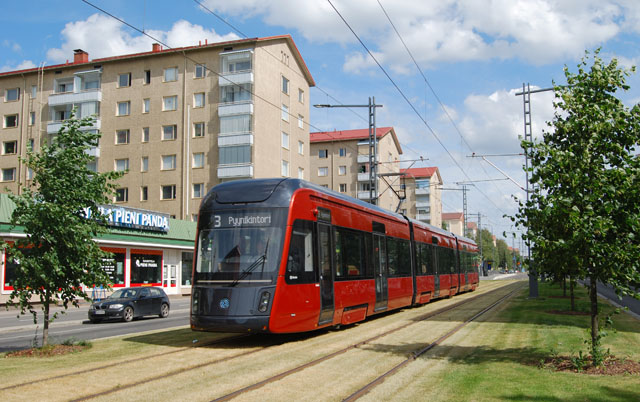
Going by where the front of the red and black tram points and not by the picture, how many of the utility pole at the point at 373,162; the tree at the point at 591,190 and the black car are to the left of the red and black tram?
1

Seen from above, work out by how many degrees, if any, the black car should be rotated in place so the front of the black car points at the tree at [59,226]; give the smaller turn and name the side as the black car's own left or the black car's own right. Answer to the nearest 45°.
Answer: approximately 45° to the black car's own left

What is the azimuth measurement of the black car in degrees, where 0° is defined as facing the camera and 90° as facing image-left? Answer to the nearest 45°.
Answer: approximately 45°

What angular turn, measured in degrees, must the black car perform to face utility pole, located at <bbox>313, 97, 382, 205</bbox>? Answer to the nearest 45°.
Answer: approximately 135° to its left

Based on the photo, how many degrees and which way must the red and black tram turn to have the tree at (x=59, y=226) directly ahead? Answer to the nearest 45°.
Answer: approximately 45° to its right

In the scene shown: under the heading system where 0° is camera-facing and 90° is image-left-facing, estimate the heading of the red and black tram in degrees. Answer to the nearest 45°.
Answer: approximately 45°

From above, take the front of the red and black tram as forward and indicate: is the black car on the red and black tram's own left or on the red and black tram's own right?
on the red and black tram's own right

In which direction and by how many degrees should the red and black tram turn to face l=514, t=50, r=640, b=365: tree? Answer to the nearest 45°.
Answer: approximately 90° to its left

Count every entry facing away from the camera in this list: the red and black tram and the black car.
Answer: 0
